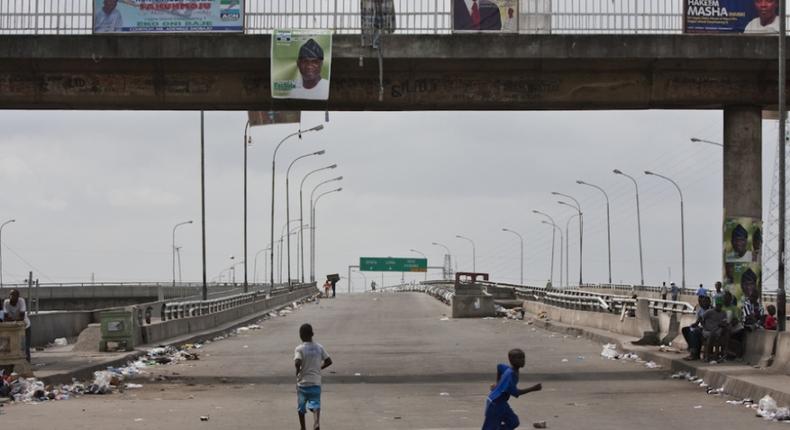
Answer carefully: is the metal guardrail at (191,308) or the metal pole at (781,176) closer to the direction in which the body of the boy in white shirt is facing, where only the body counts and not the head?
the metal guardrail

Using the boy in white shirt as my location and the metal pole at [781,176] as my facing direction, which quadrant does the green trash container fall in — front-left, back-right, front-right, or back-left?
front-left

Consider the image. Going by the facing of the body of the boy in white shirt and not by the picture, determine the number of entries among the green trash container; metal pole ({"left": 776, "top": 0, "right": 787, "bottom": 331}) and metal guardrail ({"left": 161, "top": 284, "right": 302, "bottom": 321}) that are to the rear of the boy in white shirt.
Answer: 0

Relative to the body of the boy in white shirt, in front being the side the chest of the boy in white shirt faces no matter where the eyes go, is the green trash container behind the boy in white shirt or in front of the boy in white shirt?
in front

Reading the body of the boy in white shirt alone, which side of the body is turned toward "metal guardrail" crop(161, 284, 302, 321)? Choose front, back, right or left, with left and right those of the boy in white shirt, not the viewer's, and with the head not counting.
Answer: front

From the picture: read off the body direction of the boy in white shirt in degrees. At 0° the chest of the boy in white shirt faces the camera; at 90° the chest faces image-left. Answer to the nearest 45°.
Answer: approximately 180°

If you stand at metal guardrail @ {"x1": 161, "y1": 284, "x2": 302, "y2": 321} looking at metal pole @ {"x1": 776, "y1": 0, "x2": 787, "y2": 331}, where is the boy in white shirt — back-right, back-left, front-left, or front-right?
front-right

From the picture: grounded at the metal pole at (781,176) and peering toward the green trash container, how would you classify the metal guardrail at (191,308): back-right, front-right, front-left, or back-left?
front-right

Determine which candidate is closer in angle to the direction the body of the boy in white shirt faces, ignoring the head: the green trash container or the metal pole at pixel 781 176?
the green trash container

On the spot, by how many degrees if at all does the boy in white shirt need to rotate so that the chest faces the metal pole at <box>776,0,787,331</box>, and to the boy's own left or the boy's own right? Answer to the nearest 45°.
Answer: approximately 45° to the boy's own right
